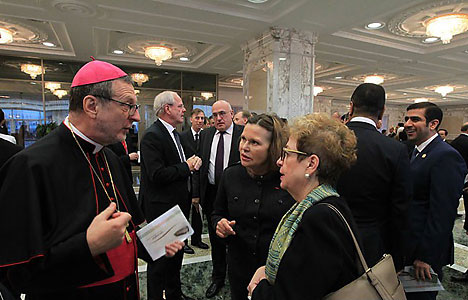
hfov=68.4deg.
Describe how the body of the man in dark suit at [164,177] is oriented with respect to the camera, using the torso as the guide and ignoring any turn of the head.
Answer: to the viewer's right

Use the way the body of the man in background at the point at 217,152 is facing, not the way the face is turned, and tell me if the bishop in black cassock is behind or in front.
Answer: in front

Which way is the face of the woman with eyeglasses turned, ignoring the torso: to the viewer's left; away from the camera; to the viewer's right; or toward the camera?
to the viewer's left

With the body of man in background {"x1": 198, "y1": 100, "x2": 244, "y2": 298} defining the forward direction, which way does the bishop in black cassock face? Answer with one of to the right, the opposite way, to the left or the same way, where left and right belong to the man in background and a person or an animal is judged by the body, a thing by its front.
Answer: to the left

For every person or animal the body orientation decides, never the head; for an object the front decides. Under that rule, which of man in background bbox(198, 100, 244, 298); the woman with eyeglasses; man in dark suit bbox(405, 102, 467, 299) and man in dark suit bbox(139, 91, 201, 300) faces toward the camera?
the man in background

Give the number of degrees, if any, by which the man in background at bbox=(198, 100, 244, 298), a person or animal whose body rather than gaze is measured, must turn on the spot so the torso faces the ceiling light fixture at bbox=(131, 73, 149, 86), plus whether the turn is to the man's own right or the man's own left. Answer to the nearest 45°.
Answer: approximately 180°

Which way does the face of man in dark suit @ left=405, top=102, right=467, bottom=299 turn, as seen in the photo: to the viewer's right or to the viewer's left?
to the viewer's left

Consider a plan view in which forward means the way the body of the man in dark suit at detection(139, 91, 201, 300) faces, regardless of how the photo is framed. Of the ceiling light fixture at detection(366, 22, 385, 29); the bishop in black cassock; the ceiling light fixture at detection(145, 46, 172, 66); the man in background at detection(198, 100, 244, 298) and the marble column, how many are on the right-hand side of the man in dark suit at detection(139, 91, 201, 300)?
1

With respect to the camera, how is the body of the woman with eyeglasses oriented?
to the viewer's left

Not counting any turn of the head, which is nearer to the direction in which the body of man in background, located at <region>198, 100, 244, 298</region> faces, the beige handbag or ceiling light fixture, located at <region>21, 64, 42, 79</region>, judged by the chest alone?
the beige handbag

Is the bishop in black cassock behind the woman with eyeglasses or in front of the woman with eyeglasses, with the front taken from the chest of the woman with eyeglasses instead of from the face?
in front

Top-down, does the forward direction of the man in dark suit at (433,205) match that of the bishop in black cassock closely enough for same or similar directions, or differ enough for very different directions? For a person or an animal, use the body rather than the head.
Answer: very different directions

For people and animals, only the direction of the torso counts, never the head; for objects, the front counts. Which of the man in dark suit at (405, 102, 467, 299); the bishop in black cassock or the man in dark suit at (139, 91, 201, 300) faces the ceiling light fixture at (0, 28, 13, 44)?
the man in dark suit at (405, 102, 467, 299)

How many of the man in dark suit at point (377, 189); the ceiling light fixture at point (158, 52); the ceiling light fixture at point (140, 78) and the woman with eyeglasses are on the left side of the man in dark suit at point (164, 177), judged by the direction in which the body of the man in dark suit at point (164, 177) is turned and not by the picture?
2

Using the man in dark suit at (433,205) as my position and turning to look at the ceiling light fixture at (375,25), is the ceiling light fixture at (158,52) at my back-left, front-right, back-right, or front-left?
front-left

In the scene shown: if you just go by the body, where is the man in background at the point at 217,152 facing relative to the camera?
toward the camera
